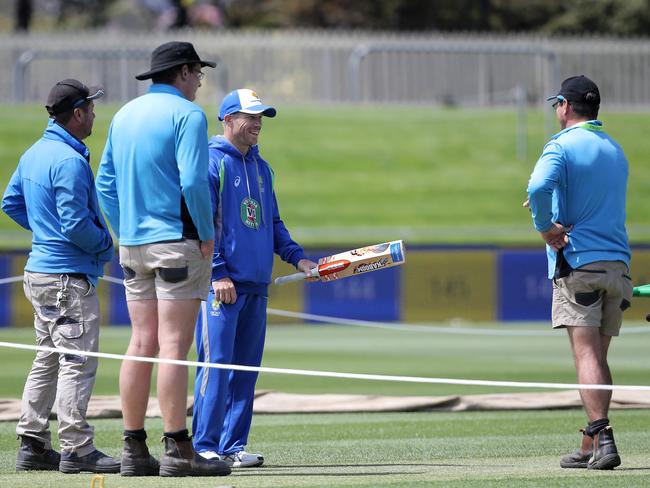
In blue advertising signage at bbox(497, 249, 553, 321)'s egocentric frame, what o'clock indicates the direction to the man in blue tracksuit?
The man in blue tracksuit is roughly at 12 o'clock from the blue advertising signage.

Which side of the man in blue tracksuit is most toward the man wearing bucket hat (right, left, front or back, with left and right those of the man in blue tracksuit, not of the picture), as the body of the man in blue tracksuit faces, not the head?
right

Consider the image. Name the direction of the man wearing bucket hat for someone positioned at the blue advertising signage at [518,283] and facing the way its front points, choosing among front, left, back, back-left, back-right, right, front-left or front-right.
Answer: front

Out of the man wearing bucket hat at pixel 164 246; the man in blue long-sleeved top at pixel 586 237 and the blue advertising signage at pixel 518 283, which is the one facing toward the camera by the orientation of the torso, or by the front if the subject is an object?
the blue advertising signage

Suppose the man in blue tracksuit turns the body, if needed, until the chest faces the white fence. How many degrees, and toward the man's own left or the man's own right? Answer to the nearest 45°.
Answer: approximately 135° to the man's own left

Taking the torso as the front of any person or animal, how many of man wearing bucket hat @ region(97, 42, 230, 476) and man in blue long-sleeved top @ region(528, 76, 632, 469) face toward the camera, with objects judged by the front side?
0

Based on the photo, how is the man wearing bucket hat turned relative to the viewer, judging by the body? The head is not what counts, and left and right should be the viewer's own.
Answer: facing away from the viewer and to the right of the viewer

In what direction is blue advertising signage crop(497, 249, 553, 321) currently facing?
toward the camera

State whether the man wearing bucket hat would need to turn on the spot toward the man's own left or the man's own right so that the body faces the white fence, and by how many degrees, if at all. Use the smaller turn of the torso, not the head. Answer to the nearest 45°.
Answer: approximately 45° to the man's own left

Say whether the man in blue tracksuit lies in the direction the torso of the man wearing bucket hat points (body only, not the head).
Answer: yes

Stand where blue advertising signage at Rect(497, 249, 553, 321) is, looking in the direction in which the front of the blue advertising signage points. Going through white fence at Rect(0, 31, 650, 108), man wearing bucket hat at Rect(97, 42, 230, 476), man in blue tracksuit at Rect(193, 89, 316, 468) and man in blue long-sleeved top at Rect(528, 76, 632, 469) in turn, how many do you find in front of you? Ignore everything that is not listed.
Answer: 3
